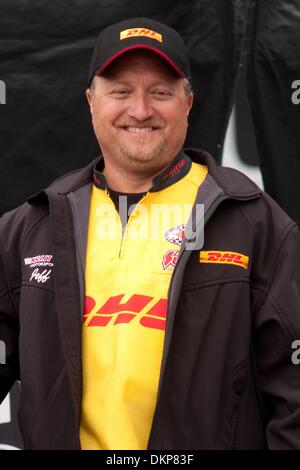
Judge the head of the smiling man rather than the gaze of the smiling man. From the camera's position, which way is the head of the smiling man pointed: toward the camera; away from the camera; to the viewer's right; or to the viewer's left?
toward the camera

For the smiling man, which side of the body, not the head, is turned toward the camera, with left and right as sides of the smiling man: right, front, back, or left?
front
